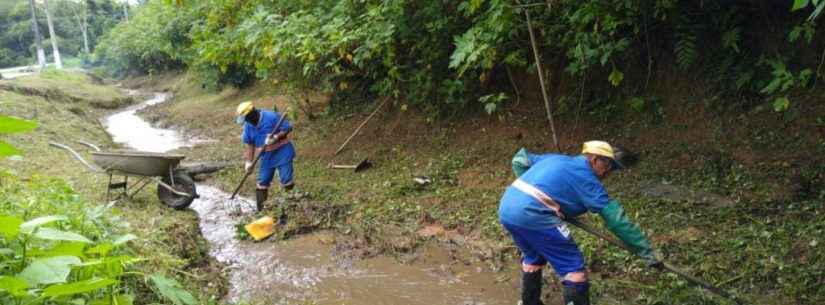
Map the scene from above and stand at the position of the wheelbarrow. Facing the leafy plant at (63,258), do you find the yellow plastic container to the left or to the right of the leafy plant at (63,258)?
left

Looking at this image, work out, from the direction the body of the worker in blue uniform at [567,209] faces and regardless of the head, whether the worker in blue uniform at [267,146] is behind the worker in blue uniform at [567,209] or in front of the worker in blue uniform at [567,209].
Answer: behind

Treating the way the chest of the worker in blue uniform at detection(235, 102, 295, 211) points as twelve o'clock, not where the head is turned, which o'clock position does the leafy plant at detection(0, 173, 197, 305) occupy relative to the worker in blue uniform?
The leafy plant is roughly at 11 o'clock from the worker in blue uniform.

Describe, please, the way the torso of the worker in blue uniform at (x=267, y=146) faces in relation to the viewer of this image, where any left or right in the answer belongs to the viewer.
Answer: facing the viewer and to the left of the viewer

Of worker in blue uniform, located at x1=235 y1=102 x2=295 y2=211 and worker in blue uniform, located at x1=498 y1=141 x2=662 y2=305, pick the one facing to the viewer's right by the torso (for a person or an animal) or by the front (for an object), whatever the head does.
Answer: worker in blue uniform, located at x1=498 y1=141 x2=662 y2=305

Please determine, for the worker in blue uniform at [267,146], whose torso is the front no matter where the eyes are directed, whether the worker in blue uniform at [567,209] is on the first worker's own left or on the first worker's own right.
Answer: on the first worker's own left

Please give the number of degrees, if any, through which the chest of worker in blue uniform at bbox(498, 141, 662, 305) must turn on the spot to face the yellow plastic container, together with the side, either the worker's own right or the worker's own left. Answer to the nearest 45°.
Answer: approximately 135° to the worker's own left

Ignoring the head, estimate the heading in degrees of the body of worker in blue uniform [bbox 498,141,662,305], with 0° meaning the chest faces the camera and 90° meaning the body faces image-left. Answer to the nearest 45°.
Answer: approximately 270°

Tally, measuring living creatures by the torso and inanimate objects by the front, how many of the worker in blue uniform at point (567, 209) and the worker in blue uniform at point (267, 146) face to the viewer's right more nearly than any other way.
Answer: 1

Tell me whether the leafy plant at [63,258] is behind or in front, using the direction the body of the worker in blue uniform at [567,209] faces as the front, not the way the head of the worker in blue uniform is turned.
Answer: behind
